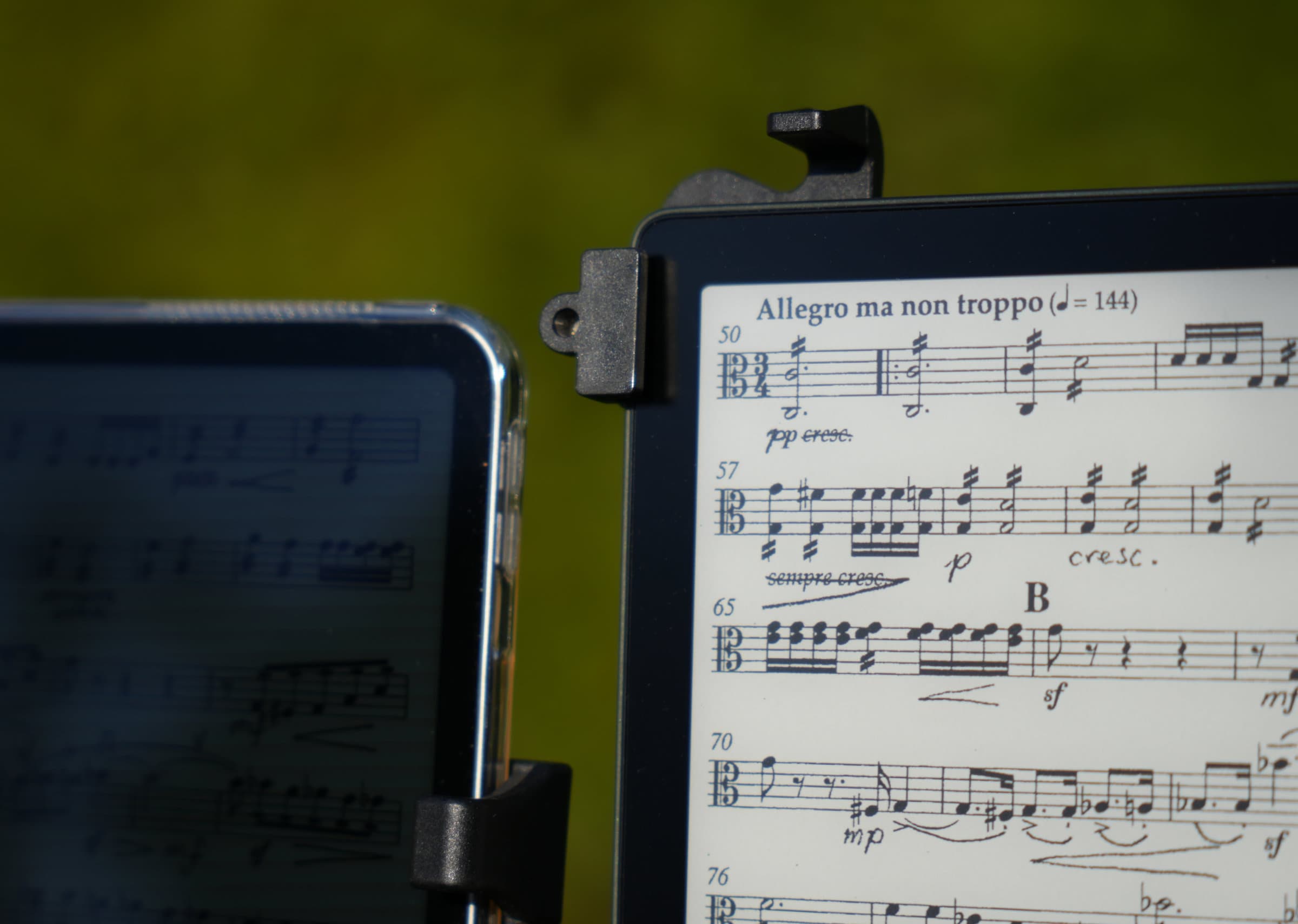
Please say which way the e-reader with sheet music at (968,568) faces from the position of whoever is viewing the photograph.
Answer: facing the viewer
